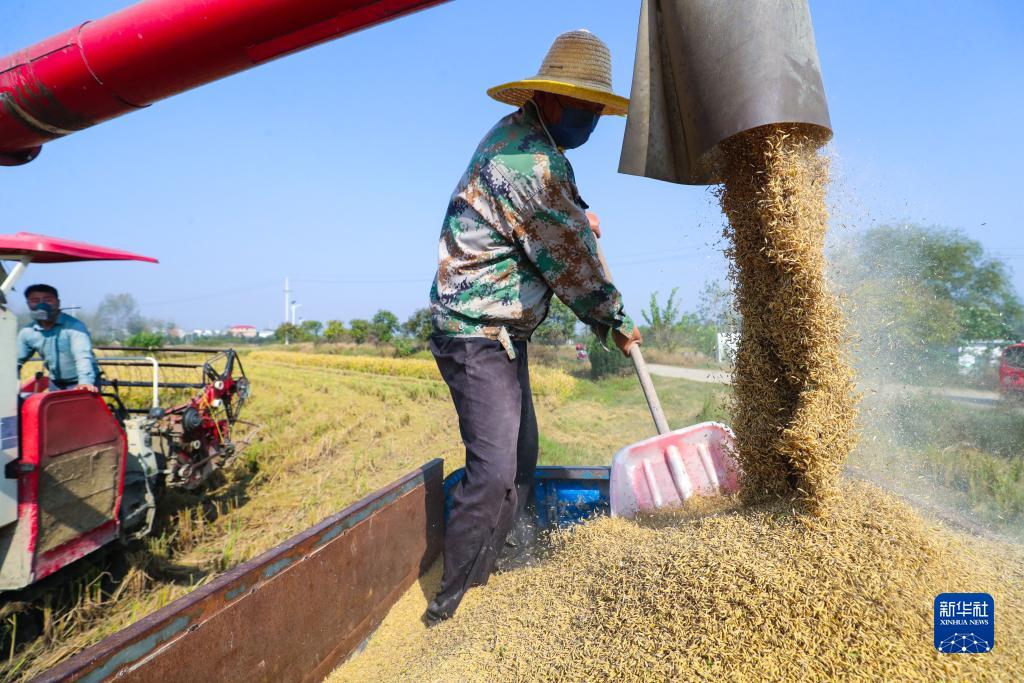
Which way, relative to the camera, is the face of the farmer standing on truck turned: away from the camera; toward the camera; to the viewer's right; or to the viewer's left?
to the viewer's right

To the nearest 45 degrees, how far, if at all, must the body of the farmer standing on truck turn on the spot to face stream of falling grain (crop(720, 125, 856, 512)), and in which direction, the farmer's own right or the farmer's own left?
approximately 45° to the farmer's own right

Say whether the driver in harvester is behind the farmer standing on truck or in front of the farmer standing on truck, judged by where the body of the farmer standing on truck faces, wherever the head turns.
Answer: behind

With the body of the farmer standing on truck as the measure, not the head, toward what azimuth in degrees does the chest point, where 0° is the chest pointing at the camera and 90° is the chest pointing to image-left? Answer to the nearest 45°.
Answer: approximately 270°

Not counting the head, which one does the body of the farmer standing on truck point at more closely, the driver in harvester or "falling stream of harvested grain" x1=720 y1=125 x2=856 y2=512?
the falling stream of harvested grain
